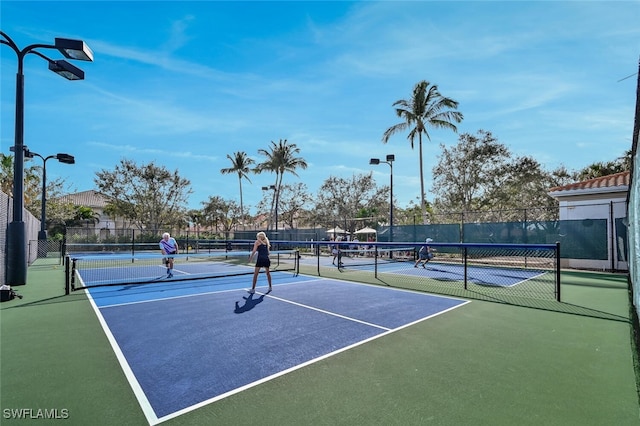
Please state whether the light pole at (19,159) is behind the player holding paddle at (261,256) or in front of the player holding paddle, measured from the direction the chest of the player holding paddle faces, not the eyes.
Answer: in front

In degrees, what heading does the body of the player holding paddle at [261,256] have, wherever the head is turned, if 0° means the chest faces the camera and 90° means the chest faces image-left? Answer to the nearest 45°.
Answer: approximately 135°

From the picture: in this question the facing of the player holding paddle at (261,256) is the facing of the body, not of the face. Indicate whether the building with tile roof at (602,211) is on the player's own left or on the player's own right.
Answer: on the player's own right

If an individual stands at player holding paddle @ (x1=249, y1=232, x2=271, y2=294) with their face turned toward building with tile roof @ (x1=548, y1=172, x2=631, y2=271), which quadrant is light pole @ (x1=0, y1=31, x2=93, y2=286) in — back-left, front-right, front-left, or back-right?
back-left
